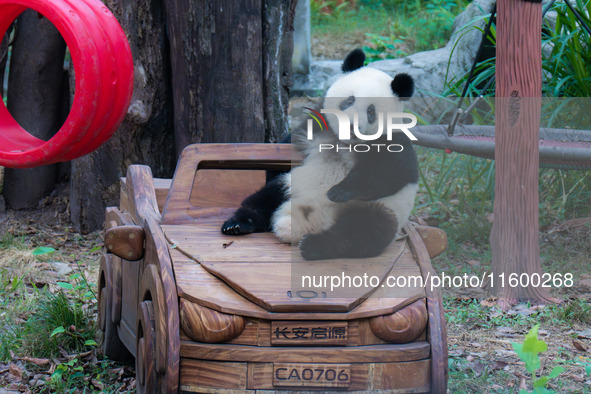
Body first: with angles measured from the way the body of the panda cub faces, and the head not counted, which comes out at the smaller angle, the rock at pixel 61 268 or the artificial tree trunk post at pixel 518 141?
the rock

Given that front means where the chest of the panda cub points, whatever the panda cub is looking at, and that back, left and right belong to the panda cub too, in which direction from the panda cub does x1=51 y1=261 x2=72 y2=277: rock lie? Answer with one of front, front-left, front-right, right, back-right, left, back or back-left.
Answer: right

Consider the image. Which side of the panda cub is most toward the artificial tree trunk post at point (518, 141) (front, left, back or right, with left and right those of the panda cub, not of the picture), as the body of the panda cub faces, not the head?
back

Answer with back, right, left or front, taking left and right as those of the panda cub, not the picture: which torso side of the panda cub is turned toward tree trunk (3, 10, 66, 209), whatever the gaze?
right

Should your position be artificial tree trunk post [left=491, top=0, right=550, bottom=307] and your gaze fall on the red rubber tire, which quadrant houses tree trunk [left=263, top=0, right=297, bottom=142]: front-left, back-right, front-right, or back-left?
front-right

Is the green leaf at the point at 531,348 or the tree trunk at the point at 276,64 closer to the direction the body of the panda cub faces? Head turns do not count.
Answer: the green leaf

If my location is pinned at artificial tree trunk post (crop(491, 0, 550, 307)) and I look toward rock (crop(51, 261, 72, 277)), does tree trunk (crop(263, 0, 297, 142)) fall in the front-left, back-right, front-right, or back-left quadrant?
front-right

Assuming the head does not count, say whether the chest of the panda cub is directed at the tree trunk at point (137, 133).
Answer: no

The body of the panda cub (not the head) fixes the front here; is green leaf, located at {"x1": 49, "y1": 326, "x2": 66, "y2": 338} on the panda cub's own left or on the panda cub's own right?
on the panda cub's own right

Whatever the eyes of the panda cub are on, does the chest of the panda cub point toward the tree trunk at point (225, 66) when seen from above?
no

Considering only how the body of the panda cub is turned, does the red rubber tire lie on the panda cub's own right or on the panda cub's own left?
on the panda cub's own right

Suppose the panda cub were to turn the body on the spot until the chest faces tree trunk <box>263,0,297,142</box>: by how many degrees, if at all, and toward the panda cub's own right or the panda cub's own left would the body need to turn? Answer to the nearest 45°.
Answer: approximately 135° to the panda cub's own right

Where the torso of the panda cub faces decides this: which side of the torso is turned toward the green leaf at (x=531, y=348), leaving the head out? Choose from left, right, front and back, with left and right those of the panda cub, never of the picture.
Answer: left

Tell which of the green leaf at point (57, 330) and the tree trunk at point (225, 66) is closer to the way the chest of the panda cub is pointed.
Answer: the green leaf

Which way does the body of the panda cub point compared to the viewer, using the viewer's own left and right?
facing the viewer and to the left of the viewer
